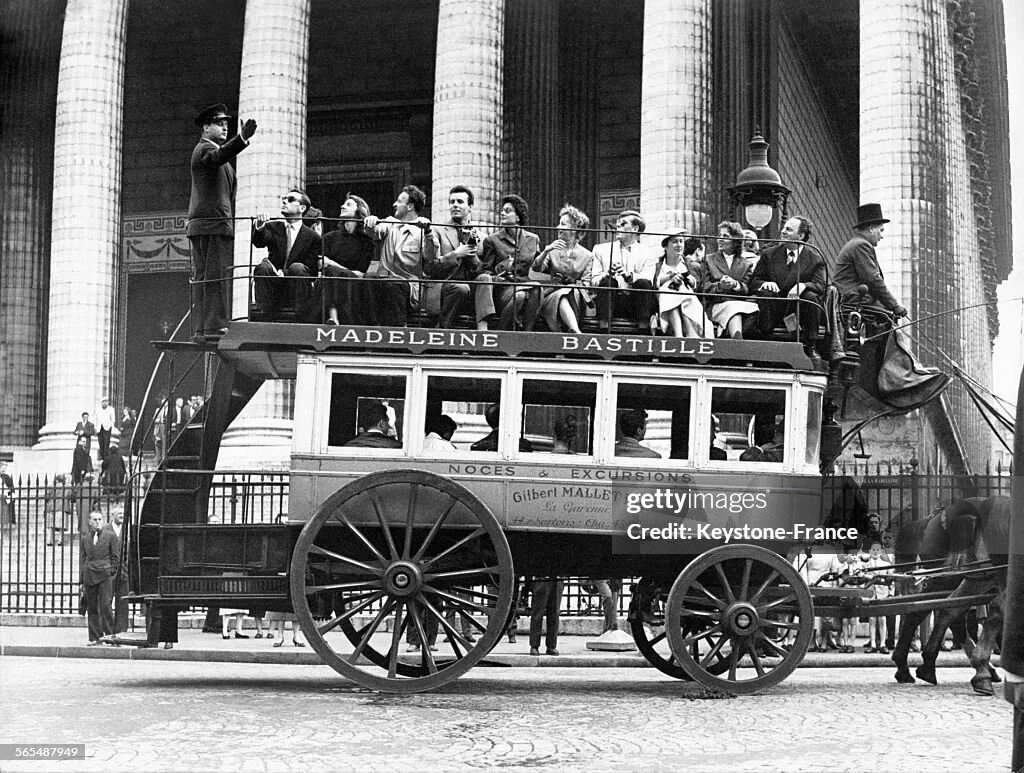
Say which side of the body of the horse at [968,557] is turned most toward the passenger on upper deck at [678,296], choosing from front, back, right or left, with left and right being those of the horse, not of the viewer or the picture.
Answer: back

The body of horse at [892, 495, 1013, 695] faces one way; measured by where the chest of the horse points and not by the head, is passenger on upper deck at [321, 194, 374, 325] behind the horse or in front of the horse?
behind

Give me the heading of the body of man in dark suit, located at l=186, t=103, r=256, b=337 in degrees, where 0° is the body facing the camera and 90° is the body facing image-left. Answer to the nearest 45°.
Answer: approximately 270°

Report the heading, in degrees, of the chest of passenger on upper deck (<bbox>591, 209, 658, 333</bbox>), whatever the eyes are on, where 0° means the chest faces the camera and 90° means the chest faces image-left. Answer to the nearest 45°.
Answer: approximately 0°

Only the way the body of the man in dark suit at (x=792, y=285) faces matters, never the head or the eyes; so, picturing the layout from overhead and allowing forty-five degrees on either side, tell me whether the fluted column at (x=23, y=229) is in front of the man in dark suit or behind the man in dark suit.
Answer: behind

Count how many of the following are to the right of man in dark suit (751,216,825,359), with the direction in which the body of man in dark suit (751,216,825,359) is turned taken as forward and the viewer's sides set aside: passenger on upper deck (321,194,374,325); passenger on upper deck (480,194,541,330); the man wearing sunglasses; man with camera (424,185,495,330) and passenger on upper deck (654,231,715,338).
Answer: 5

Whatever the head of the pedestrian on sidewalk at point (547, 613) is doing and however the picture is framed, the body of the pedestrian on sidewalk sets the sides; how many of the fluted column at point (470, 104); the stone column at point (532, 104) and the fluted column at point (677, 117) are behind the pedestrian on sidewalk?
3

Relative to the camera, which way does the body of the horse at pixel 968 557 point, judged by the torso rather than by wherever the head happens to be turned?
to the viewer's right

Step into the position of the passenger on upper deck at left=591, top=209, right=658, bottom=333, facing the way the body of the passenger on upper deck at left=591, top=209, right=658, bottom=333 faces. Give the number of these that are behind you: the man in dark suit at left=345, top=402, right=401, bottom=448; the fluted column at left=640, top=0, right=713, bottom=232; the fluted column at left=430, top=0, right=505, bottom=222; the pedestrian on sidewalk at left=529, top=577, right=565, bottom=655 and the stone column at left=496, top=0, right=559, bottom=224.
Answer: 4

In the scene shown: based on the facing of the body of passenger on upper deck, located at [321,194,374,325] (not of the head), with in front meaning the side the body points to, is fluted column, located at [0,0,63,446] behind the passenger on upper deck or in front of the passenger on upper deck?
behind

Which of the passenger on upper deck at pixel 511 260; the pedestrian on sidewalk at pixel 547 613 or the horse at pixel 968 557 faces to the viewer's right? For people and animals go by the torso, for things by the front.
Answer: the horse

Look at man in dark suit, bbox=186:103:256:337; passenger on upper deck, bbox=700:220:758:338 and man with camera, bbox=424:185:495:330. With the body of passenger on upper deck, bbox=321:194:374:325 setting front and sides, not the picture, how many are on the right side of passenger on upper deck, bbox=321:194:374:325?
1

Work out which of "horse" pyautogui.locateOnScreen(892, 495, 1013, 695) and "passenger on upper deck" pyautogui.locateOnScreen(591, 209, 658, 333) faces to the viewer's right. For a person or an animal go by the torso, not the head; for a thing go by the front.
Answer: the horse

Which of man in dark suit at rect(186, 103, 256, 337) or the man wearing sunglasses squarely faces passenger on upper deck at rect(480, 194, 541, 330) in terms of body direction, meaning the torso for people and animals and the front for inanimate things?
the man in dark suit

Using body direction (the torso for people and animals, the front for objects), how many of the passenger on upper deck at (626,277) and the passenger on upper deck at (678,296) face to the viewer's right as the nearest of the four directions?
0

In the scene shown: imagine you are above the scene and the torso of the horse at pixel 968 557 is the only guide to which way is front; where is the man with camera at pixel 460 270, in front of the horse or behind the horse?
behind
